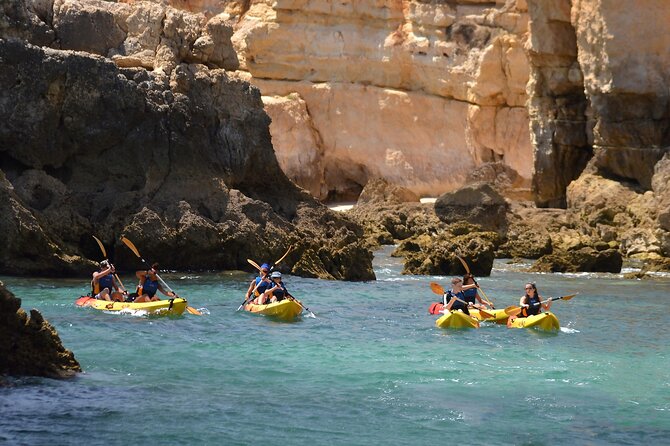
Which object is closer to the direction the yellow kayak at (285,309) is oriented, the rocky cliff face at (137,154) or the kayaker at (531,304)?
the kayaker

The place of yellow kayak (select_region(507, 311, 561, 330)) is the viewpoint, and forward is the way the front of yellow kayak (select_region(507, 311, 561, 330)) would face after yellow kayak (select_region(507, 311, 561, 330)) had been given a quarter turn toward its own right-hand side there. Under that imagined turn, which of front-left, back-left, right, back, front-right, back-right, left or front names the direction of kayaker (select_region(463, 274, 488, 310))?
right

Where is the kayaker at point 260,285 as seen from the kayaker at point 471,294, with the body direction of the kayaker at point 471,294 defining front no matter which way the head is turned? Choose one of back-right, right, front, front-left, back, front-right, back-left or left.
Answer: back-right

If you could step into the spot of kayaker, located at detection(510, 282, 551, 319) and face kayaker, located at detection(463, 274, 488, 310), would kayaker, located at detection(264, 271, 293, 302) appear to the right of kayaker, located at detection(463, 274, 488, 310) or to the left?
left

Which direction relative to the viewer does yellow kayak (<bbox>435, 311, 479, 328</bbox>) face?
toward the camera

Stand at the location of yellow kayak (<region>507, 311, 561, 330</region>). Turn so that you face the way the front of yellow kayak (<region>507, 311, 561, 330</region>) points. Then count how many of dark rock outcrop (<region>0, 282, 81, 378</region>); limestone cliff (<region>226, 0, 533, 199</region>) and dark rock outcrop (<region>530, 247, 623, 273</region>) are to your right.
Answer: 1

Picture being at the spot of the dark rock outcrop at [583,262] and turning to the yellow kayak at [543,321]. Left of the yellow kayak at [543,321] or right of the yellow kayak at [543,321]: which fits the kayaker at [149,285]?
right

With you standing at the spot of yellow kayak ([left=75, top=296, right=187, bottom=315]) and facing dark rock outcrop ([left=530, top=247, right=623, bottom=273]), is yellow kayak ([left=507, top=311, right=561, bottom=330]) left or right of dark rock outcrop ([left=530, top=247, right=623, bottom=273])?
right

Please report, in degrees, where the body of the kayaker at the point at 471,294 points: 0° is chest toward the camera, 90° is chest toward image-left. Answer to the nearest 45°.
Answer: approximately 315°

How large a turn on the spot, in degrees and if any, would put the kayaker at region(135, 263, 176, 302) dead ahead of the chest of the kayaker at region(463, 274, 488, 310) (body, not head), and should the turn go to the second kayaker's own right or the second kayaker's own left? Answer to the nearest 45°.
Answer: approximately 135° to the second kayaker's own right

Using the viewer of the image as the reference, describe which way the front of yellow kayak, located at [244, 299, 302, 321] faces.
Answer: facing the viewer and to the right of the viewer

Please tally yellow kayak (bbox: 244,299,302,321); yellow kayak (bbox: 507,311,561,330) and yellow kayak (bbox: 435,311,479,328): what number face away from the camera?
0

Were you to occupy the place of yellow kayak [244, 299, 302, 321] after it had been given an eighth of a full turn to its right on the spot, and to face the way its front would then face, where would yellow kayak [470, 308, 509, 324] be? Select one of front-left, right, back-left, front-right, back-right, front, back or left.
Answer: left
